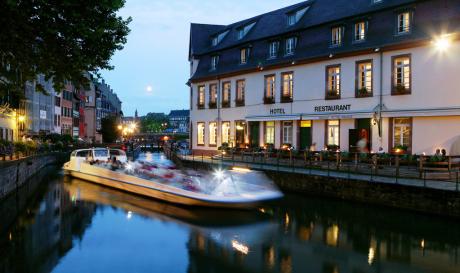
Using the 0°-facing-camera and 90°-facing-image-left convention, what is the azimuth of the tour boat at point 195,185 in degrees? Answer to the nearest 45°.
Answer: approximately 315°

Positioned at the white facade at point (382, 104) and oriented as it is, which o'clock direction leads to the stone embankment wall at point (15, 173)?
The stone embankment wall is roughly at 1 o'clock from the white facade.

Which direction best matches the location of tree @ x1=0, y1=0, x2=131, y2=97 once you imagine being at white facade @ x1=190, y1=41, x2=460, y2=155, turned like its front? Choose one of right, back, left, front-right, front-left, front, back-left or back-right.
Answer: front

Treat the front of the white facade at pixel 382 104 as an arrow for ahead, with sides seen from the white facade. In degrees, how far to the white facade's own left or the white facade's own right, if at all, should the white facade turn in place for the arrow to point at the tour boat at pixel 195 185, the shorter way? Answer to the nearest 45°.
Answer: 0° — it already faces it

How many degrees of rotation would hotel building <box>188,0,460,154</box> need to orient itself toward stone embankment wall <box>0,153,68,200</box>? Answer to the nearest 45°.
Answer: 0° — it already faces it

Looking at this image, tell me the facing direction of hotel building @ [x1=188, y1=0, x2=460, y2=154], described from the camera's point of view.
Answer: facing the viewer and to the left of the viewer

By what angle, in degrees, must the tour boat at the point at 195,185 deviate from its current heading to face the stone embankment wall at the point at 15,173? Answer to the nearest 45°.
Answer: approximately 180°

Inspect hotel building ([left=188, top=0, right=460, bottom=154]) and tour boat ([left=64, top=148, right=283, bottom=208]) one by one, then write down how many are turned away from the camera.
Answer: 0

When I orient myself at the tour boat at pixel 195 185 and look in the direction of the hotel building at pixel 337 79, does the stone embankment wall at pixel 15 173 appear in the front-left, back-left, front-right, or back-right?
back-left

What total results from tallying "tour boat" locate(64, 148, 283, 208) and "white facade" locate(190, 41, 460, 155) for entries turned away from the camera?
0
